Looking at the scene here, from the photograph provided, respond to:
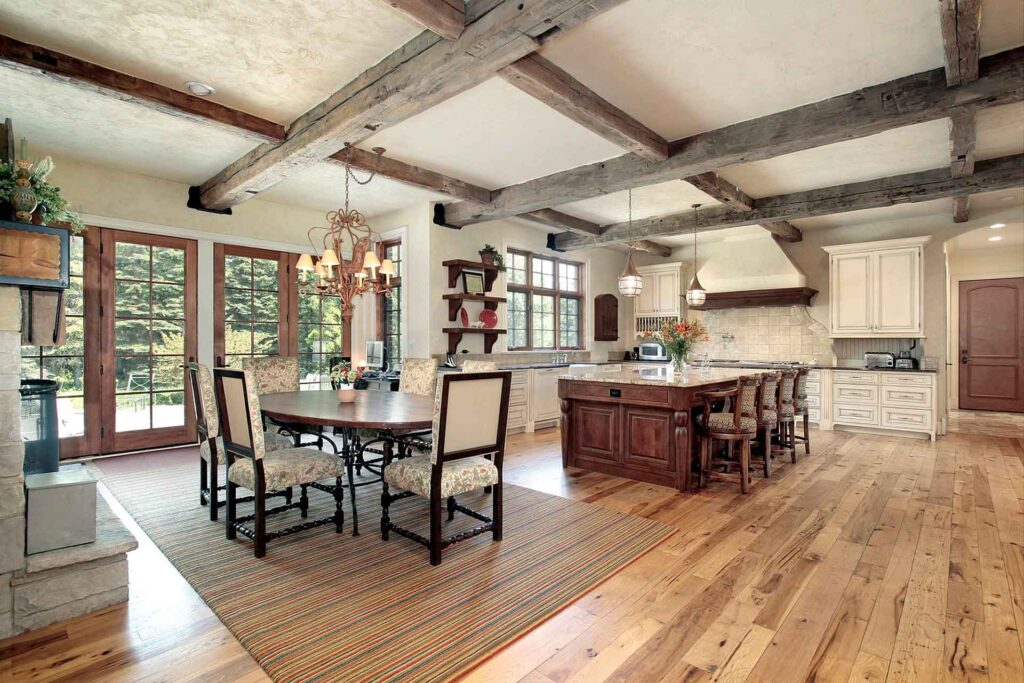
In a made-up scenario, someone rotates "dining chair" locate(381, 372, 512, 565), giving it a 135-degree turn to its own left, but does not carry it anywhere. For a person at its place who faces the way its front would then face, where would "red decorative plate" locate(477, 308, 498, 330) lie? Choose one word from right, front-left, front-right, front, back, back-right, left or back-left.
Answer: back

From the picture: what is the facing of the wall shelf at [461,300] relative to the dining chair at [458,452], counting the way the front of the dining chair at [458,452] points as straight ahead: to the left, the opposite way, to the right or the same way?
the opposite way

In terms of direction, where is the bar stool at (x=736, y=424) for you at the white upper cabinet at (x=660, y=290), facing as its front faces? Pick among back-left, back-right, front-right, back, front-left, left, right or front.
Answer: front

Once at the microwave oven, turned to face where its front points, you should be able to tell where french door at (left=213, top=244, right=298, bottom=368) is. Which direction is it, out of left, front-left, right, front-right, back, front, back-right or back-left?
front-right

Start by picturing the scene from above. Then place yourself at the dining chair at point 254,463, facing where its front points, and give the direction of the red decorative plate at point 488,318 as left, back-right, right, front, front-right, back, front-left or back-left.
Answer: front

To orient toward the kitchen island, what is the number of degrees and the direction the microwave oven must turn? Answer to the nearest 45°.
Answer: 0° — it already faces it

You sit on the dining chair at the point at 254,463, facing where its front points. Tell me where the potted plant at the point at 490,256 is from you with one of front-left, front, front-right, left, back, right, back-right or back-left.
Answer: front

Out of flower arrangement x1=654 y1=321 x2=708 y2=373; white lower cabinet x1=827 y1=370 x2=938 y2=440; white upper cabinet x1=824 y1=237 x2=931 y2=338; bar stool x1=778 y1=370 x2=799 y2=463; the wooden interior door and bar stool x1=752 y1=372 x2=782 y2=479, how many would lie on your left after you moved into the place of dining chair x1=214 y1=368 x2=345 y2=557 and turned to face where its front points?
0

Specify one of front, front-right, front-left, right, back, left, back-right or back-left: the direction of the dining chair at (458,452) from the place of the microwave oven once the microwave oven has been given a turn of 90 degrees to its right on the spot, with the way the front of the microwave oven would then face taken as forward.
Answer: left

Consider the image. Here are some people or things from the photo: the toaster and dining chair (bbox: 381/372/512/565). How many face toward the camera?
1

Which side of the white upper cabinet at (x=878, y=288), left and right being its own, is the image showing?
front

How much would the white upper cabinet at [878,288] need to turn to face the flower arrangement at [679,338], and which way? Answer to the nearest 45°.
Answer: approximately 45° to its right

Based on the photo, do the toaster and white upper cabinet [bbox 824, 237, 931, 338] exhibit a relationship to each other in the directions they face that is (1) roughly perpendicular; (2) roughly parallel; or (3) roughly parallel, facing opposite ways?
roughly parallel

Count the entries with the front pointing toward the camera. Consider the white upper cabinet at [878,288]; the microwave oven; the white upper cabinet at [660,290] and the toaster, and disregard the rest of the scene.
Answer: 4

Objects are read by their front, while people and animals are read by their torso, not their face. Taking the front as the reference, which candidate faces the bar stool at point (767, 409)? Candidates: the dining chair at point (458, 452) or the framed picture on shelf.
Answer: the framed picture on shelf

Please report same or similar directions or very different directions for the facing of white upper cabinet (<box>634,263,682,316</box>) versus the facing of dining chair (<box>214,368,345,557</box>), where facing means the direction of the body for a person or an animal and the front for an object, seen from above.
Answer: very different directions

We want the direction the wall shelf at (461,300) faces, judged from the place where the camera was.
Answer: facing the viewer and to the right of the viewer

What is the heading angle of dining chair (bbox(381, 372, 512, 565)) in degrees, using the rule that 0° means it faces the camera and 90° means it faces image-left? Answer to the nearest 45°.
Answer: approximately 135°

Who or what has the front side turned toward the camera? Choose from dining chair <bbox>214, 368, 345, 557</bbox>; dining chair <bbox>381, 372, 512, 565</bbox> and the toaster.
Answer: the toaster

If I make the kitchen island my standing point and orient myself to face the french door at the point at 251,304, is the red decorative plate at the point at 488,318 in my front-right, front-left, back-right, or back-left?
front-right

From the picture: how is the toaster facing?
toward the camera

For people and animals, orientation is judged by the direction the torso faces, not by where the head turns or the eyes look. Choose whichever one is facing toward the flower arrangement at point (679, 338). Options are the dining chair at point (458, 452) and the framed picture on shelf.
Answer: the framed picture on shelf
